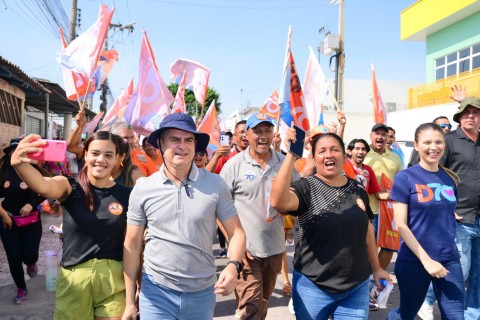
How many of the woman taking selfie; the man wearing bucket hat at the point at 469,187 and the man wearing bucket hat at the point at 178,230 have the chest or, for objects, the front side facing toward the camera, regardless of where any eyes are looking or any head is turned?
3

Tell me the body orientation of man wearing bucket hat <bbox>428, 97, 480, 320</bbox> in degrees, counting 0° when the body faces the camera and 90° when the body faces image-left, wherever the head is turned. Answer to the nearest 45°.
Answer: approximately 0°

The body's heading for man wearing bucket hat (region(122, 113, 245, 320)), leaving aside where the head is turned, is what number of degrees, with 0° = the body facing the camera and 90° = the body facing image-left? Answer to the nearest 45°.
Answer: approximately 0°

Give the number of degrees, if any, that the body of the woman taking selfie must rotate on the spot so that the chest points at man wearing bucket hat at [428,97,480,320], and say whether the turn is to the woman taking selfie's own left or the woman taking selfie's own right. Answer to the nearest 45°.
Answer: approximately 90° to the woman taking selfie's own left

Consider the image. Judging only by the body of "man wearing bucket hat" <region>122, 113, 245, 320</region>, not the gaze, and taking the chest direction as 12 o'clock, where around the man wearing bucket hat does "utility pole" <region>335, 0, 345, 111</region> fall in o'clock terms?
The utility pole is roughly at 7 o'clock from the man wearing bucket hat.

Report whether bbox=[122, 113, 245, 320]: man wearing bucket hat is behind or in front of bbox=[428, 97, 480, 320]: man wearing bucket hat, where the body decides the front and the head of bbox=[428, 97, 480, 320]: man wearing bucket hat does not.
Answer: in front

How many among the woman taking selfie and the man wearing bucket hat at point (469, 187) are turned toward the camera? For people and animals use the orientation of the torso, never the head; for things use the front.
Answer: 2
